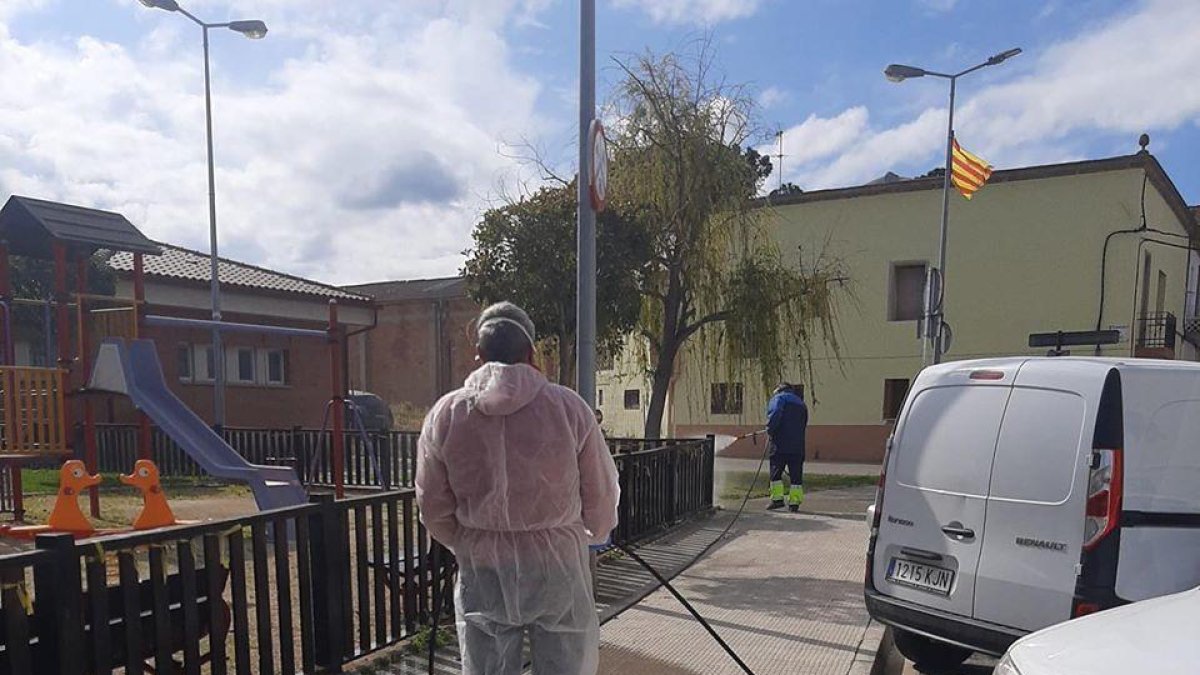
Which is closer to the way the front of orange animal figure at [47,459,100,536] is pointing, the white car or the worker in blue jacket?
the worker in blue jacket

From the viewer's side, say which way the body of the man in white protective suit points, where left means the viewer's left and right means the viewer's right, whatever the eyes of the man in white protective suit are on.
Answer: facing away from the viewer

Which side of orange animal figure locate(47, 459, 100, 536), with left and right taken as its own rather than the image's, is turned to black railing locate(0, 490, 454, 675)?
right

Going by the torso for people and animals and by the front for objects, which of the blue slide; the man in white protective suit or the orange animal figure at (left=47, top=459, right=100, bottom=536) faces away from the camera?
the man in white protective suit

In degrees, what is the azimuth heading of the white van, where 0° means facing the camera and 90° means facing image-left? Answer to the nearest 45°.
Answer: approximately 225°

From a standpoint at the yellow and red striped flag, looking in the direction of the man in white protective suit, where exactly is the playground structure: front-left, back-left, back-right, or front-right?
front-right

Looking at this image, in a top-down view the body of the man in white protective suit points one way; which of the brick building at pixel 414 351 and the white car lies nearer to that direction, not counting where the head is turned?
the brick building

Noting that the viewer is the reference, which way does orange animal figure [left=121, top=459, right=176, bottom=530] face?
facing to the left of the viewer

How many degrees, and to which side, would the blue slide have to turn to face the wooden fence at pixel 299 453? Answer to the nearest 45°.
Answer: approximately 90° to its left

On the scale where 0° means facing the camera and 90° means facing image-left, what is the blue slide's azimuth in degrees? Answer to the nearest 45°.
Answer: approximately 315°

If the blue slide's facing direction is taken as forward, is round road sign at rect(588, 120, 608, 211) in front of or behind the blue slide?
in front

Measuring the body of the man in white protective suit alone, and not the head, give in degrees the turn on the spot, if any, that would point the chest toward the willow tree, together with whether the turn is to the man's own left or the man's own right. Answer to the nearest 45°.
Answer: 0° — they already face it

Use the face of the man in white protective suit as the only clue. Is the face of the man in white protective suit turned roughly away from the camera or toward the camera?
away from the camera
